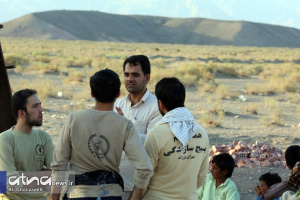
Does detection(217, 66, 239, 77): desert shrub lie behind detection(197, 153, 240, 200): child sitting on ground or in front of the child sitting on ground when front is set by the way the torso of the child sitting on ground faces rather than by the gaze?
behind

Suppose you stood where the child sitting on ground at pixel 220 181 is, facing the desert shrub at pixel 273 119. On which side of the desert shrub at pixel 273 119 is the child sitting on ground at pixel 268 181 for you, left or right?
right

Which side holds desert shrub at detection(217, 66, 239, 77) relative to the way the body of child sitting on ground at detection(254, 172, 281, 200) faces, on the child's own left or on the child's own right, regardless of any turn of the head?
on the child's own right

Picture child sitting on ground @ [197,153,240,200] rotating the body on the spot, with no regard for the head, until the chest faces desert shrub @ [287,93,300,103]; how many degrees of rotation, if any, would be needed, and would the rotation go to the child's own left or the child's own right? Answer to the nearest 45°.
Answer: approximately 135° to the child's own right

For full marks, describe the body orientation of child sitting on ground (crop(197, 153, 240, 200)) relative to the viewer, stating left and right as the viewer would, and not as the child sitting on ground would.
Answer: facing the viewer and to the left of the viewer

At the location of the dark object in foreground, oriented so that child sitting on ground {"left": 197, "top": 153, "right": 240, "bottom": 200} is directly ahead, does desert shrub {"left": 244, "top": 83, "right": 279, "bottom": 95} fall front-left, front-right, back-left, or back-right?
front-left

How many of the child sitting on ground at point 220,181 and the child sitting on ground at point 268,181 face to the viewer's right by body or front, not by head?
0

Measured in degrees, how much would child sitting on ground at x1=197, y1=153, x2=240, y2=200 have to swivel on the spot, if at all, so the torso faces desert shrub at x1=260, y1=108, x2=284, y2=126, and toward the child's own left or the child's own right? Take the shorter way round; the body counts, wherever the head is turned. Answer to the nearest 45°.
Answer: approximately 135° to the child's own right

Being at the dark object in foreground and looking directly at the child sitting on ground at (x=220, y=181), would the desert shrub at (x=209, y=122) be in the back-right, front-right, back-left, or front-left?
front-left

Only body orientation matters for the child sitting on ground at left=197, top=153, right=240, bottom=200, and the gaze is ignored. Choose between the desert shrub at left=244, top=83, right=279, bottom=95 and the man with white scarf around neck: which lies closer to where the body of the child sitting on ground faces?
the man with white scarf around neck

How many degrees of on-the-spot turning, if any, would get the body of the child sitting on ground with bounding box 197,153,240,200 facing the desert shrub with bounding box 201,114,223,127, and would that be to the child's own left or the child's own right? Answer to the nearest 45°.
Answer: approximately 135° to the child's own right

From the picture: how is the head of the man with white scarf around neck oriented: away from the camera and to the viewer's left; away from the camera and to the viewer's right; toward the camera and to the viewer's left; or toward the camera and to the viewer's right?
away from the camera and to the viewer's left
